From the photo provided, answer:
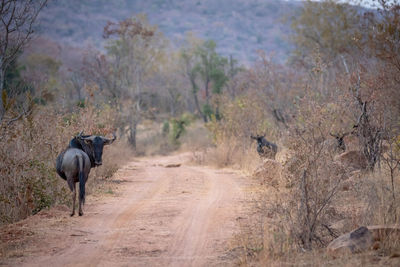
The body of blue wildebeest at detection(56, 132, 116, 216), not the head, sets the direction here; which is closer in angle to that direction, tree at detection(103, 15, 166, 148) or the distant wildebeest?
the tree

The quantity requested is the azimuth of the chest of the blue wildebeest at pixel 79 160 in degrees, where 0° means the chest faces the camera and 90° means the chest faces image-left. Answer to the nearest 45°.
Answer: approximately 180°

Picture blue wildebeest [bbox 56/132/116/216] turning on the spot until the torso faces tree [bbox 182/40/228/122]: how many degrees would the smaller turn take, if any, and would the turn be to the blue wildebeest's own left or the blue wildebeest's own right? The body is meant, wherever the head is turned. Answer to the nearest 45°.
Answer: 0° — it already faces it

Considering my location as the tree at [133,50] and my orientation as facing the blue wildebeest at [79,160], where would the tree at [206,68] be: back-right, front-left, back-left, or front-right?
back-left

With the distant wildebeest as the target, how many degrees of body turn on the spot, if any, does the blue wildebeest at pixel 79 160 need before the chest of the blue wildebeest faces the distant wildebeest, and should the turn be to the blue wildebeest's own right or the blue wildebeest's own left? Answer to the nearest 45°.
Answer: approximately 45° to the blue wildebeest's own right

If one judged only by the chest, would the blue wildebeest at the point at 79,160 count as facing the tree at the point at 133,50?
yes
